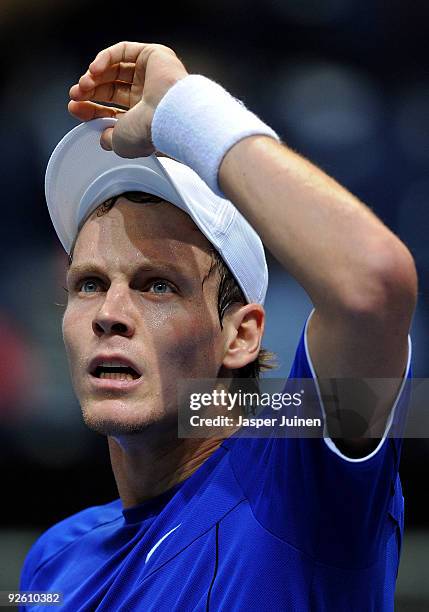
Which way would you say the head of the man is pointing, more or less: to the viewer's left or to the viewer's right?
to the viewer's left

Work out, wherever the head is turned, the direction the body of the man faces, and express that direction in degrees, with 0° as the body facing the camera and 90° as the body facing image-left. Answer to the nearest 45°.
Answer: approximately 45°
